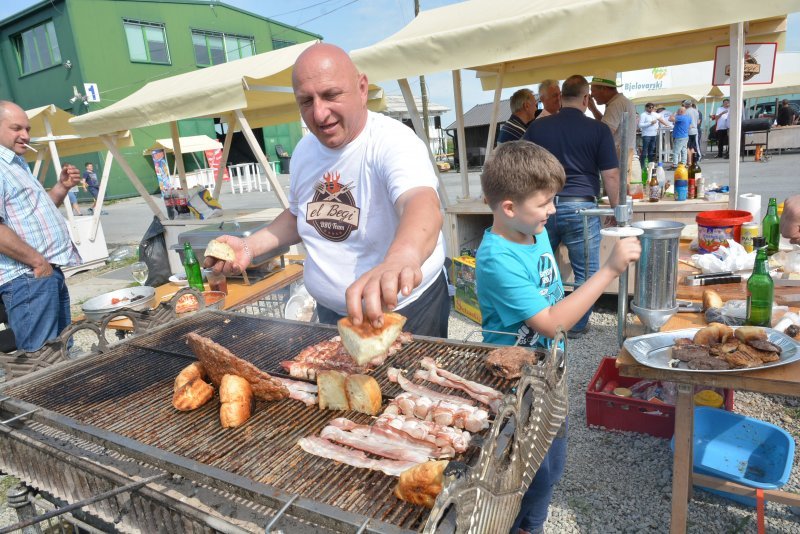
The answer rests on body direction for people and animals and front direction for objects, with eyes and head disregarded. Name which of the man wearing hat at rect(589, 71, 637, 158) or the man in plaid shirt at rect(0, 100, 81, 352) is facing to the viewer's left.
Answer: the man wearing hat

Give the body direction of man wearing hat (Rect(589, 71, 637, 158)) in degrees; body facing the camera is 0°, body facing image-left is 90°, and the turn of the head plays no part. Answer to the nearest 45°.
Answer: approximately 90°

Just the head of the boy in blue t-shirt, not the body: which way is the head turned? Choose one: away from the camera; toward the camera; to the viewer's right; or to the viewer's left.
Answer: to the viewer's right

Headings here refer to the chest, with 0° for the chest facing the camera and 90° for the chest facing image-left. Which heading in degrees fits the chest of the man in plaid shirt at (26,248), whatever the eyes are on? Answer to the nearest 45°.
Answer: approximately 270°
